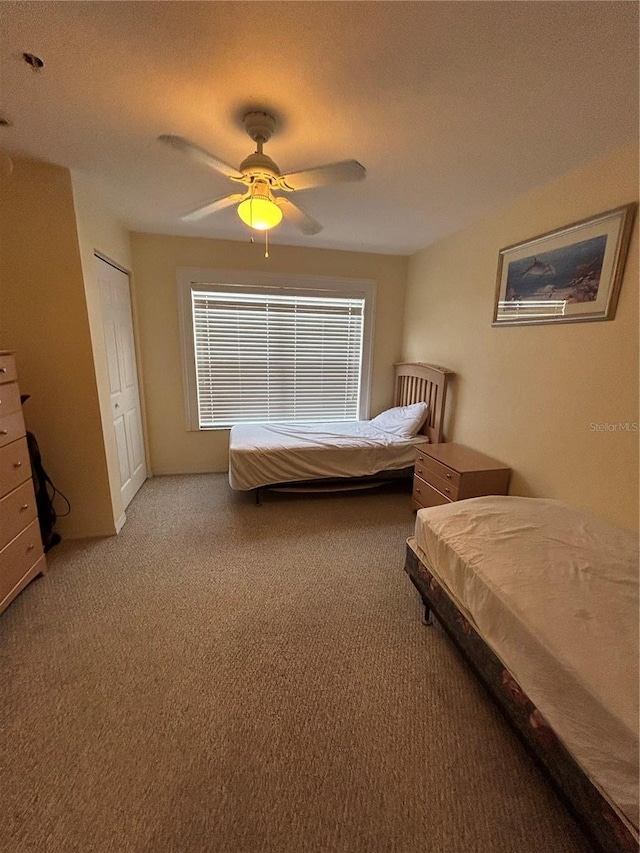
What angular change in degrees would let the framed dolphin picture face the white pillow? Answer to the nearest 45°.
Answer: approximately 90° to its right

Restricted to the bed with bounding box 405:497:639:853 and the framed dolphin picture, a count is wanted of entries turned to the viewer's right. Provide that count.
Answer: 0

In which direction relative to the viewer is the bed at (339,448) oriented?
to the viewer's left

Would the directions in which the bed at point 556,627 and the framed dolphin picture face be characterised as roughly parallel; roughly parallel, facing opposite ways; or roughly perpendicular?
roughly perpendicular

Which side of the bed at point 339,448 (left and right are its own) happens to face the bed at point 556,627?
left

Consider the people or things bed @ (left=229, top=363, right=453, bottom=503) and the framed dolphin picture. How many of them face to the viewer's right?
0

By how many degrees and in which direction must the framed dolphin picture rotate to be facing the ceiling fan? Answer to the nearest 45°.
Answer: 0° — it already faces it

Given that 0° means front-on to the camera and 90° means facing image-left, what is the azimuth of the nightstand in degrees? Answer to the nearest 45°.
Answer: approximately 45°
